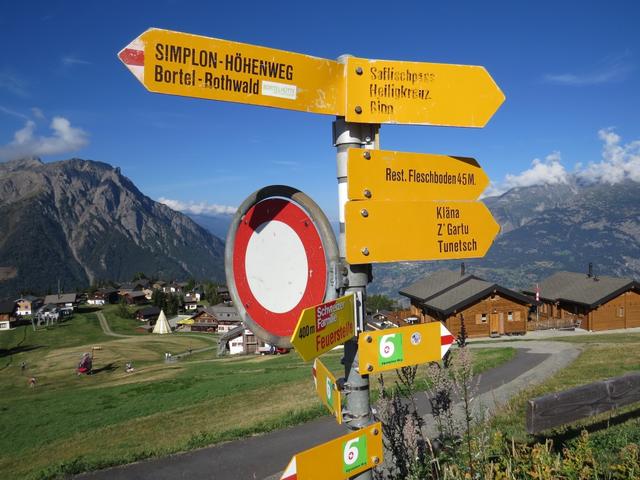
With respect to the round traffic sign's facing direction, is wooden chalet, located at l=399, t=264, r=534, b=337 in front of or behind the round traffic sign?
behind

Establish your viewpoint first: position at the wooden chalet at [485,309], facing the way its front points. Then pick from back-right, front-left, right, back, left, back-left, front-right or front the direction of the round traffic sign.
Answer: front-right

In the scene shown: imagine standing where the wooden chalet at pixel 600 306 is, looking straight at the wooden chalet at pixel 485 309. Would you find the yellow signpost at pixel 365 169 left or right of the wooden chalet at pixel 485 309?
left

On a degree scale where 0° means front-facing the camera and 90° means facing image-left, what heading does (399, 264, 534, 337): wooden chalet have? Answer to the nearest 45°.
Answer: approximately 315°

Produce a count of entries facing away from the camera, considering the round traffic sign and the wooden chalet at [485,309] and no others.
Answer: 0

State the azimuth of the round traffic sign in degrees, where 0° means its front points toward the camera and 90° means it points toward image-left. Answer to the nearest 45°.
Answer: approximately 45°

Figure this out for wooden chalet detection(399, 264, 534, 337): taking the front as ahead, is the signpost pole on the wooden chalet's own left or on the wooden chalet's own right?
on the wooden chalet's own right
